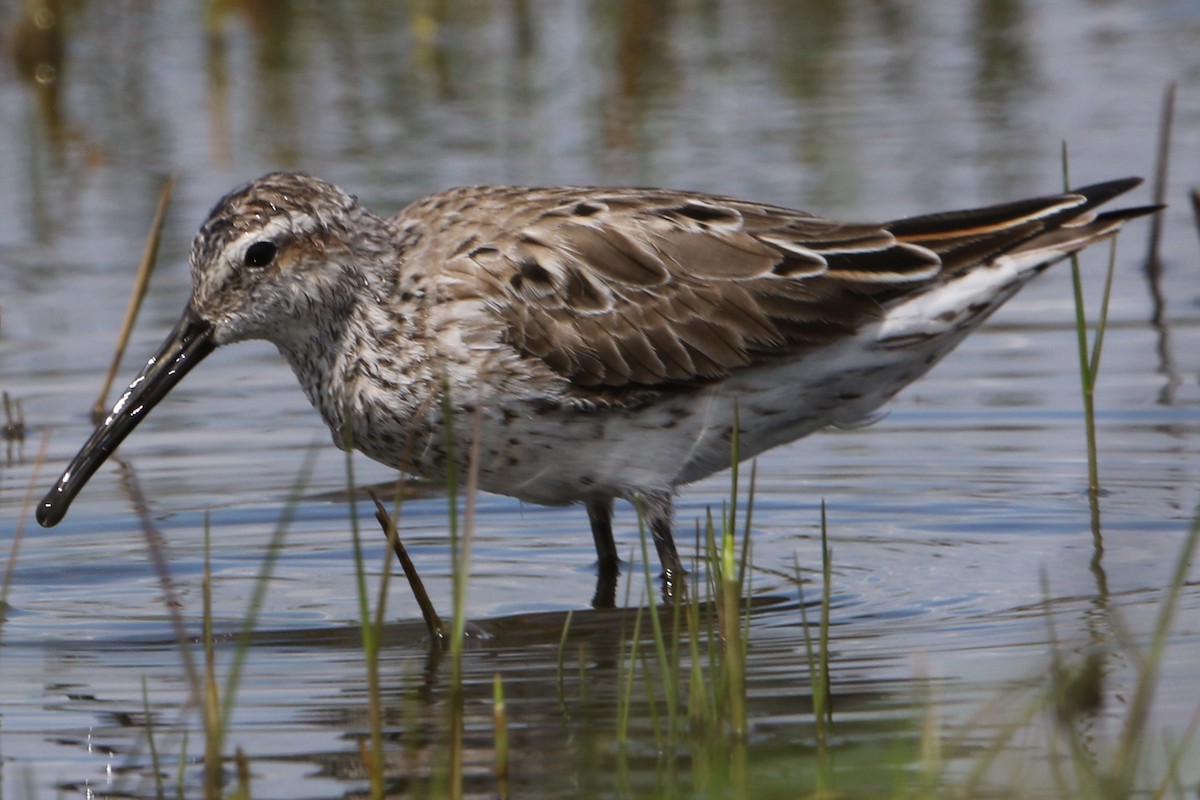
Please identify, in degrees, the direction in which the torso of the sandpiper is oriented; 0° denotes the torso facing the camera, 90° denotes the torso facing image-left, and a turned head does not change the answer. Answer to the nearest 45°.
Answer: approximately 90°
